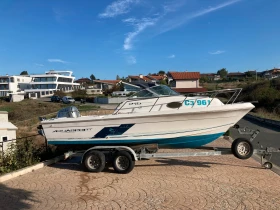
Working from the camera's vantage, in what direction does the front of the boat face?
facing to the right of the viewer

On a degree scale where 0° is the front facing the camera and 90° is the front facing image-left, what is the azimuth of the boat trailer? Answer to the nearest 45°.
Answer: approximately 270°
